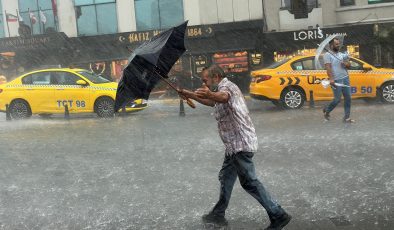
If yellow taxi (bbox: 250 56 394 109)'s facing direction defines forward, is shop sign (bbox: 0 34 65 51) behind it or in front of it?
behind

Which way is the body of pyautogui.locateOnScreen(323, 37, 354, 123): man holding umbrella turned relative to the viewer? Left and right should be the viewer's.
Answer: facing the viewer and to the right of the viewer

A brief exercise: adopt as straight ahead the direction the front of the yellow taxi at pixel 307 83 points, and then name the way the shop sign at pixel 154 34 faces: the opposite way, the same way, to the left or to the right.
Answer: to the right

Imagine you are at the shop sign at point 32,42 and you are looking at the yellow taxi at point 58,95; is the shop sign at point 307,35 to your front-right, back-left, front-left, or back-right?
front-left

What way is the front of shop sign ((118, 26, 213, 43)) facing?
toward the camera

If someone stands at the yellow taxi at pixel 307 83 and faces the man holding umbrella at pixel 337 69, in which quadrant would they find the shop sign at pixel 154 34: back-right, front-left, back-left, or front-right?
back-right

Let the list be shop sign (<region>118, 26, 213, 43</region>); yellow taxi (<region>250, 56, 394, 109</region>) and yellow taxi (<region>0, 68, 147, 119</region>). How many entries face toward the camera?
1

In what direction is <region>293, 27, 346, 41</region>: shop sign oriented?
toward the camera

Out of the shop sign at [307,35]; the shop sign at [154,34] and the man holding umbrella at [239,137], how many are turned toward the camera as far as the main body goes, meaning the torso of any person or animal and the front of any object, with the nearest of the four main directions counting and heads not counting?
2

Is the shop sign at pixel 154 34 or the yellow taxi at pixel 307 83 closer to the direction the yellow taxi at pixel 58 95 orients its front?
the yellow taxi

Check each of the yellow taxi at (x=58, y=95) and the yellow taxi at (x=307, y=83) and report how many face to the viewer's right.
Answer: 2

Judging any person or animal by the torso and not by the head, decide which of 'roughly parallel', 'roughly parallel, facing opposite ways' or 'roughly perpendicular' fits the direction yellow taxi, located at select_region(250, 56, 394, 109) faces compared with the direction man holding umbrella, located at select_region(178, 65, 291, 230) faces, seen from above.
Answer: roughly parallel, facing opposite ways

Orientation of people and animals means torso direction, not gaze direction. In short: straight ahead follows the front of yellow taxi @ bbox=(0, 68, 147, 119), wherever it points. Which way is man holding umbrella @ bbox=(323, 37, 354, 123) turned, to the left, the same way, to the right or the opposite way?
to the right

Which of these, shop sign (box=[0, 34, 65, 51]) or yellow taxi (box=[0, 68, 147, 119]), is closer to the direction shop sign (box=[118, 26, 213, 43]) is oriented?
the yellow taxi

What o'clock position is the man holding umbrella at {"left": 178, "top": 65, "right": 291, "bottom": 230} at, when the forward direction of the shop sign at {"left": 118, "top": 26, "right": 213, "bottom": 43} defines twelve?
The man holding umbrella is roughly at 12 o'clock from the shop sign.

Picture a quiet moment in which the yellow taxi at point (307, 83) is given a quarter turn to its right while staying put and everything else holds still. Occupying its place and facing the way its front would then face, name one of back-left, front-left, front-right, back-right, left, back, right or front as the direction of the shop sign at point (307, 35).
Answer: back

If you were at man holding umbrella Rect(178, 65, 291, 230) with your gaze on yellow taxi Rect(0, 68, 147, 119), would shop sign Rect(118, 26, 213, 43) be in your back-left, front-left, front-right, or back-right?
front-right

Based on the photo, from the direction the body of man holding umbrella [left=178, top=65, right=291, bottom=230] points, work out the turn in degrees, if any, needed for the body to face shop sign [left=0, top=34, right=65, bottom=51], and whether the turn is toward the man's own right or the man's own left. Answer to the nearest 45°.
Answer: approximately 45° to the man's own right

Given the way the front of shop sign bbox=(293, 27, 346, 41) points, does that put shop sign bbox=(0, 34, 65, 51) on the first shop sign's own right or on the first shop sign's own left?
on the first shop sign's own right

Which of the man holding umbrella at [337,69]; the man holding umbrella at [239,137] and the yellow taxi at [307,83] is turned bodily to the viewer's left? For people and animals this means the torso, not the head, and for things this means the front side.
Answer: the man holding umbrella at [239,137]
